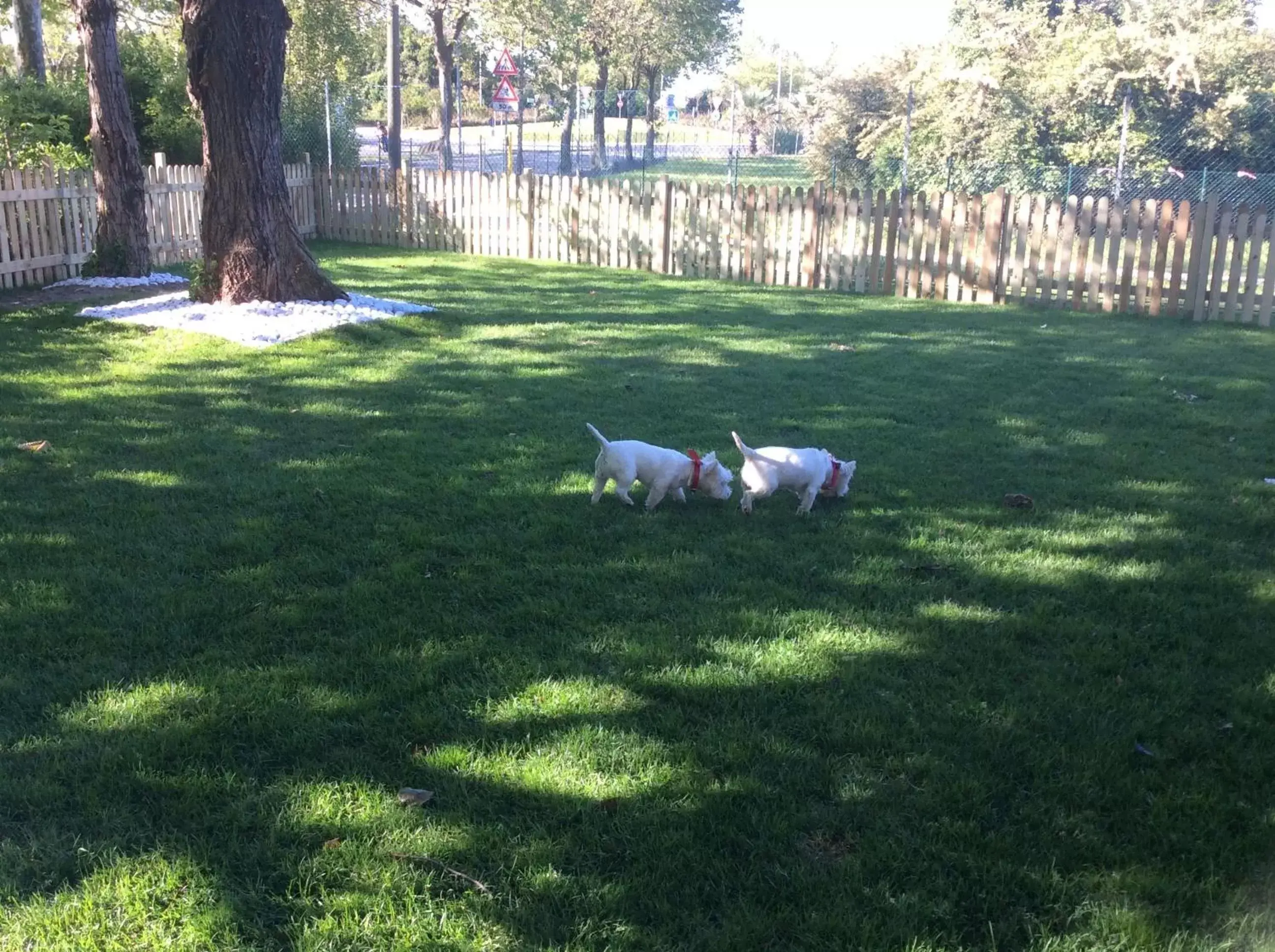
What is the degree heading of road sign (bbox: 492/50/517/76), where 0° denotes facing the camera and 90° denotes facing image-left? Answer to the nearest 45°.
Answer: approximately 0°

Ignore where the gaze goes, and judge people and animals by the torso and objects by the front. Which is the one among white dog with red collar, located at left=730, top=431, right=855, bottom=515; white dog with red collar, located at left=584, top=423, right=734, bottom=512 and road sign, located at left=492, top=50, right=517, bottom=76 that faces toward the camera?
the road sign

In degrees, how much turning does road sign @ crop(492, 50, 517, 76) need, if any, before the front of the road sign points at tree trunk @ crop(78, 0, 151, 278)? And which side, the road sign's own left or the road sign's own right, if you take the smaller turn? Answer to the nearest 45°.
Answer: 0° — it already faces it

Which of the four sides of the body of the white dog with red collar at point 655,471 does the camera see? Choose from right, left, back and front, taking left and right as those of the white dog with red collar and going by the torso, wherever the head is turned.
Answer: right

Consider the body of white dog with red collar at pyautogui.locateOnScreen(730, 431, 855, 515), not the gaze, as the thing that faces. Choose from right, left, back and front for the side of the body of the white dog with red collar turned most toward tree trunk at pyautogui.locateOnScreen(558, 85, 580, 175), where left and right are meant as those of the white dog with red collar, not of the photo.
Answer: left

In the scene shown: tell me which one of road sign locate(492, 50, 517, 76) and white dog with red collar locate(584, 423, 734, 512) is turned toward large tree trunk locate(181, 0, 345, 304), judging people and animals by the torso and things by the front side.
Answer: the road sign

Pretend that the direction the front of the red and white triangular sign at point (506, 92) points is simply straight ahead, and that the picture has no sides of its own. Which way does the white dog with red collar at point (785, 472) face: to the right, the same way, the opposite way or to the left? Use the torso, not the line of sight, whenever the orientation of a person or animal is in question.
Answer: to the left

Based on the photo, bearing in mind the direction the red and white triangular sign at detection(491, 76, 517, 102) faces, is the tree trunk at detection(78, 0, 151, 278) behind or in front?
in front

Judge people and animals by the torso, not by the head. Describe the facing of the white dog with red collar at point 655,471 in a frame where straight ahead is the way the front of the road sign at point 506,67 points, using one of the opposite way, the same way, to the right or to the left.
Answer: to the left

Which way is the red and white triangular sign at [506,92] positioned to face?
toward the camera

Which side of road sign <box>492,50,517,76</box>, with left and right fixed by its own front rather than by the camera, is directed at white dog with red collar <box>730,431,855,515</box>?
front

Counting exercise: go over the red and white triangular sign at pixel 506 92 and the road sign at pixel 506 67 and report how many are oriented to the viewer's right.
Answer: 0

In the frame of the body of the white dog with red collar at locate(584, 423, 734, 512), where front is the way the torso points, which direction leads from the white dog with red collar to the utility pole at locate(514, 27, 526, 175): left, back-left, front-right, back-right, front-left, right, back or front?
left

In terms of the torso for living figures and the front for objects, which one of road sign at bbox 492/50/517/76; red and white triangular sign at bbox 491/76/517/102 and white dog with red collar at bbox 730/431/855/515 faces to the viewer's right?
the white dog with red collar

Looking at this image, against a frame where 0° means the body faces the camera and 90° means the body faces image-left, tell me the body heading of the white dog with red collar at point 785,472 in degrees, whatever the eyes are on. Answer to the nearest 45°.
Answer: approximately 270°
